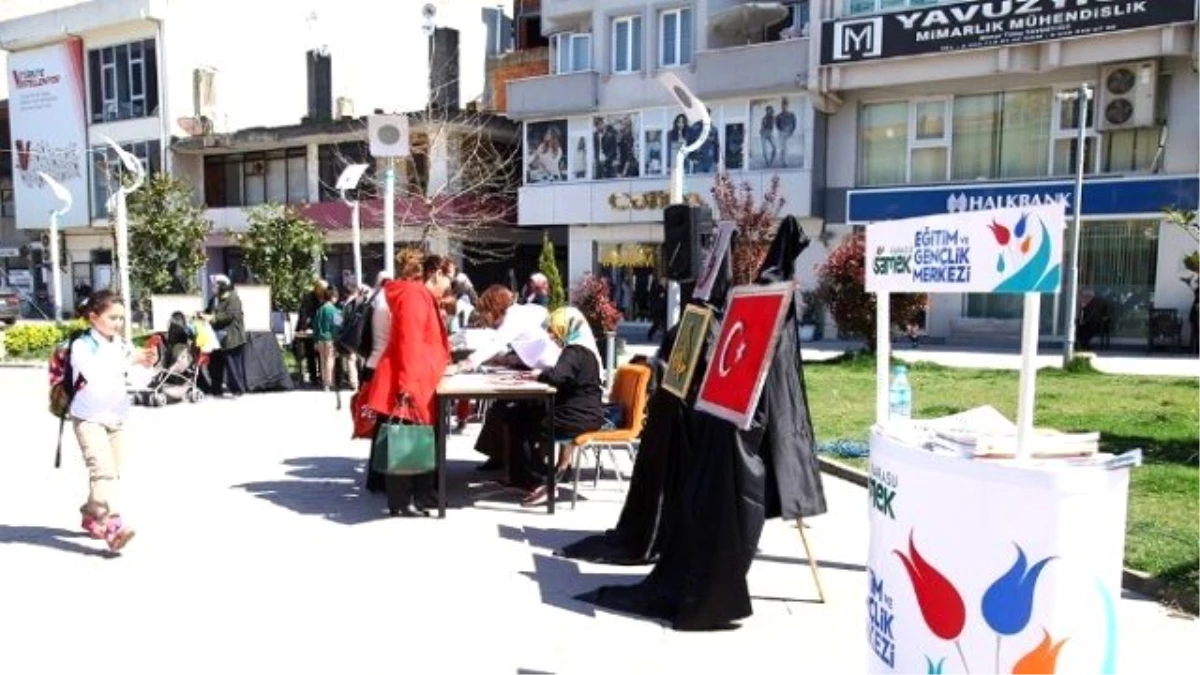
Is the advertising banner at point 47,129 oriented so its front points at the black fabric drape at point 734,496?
yes

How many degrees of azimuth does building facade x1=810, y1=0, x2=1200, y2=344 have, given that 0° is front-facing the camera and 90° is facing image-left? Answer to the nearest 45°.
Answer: approximately 0°

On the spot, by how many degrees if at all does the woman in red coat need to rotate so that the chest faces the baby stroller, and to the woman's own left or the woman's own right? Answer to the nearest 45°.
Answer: approximately 90° to the woman's own left

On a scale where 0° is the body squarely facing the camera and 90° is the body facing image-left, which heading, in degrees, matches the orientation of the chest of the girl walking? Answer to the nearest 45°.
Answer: approximately 315°

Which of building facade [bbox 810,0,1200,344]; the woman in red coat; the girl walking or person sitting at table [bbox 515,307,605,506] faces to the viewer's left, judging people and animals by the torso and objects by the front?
the person sitting at table

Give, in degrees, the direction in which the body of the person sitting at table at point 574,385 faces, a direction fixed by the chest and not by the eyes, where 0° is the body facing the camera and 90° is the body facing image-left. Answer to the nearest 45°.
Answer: approximately 90°

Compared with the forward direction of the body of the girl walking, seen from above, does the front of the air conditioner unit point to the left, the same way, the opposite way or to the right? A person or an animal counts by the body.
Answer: to the right

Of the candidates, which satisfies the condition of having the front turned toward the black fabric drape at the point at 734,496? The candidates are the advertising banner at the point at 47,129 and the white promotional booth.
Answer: the advertising banner

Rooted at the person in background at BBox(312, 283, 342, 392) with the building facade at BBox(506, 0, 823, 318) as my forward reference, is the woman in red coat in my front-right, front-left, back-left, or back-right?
back-right

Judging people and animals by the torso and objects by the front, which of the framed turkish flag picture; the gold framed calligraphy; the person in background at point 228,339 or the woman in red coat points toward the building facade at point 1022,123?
the woman in red coat

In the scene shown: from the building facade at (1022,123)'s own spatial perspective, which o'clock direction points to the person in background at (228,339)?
The person in background is roughly at 1 o'clock from the building facade.

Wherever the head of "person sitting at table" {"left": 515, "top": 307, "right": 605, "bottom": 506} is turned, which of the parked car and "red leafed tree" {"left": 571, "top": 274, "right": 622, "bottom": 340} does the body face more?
the parked car
